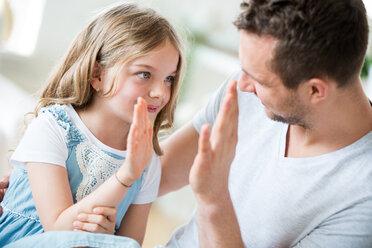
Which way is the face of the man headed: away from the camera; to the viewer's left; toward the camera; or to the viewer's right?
to the viewer's left

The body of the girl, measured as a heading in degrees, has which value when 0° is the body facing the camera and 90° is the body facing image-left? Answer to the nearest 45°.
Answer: approximately 315°

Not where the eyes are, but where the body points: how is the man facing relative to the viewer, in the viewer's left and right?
facing the viewer and to the left of the viewer

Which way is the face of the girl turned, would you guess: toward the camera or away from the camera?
toward the camera

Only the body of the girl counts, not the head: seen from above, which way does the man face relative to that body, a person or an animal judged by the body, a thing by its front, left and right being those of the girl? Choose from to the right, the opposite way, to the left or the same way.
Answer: to the right

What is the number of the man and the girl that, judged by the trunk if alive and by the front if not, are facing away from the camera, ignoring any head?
0
